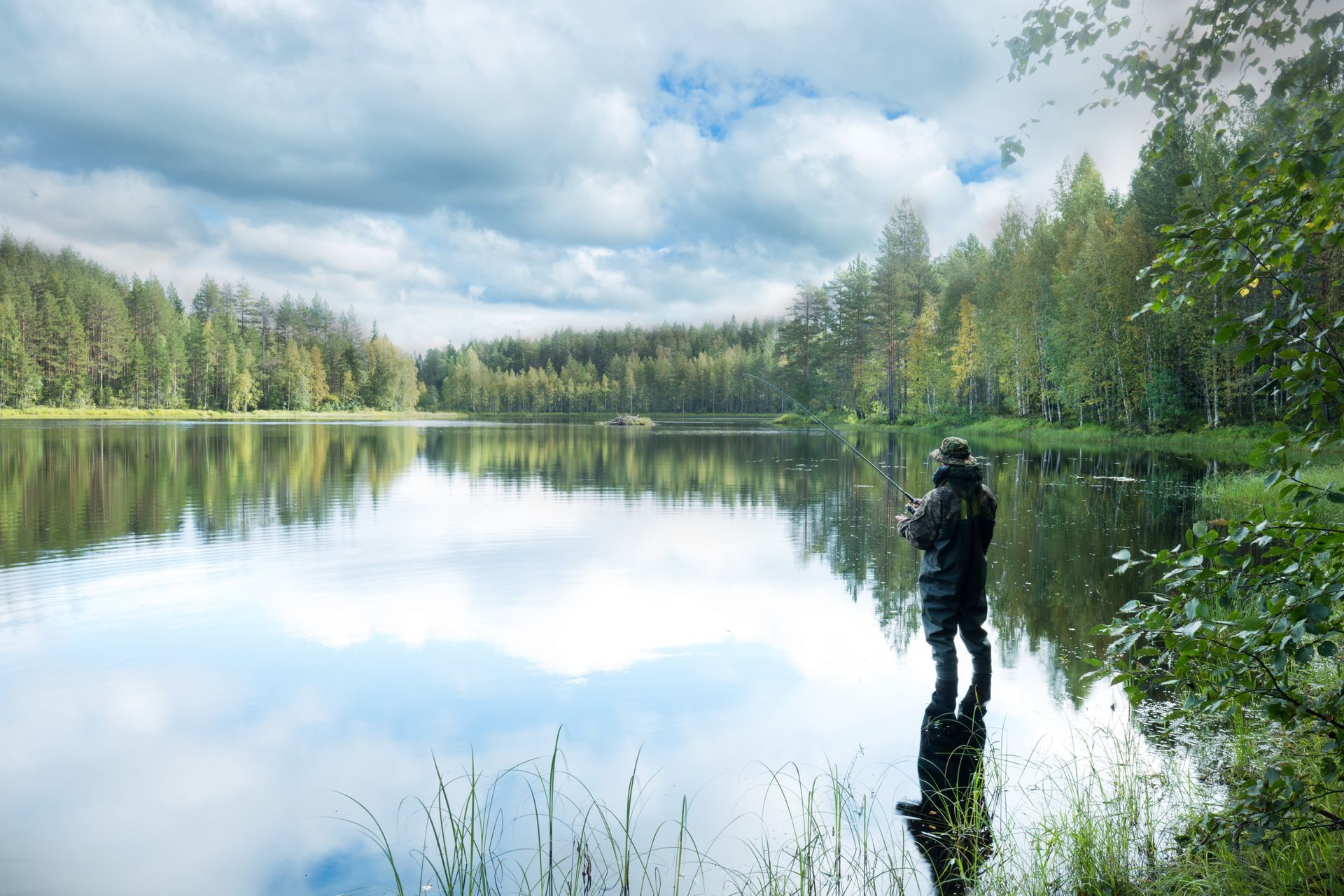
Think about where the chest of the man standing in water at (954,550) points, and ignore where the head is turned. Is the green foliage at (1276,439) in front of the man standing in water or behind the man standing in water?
behind

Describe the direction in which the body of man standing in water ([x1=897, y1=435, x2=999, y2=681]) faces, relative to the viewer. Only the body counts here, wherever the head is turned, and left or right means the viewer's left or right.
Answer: facing away from the viewer and to the left of the viewer

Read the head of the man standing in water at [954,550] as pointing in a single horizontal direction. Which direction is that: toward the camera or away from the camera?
away from the camera
